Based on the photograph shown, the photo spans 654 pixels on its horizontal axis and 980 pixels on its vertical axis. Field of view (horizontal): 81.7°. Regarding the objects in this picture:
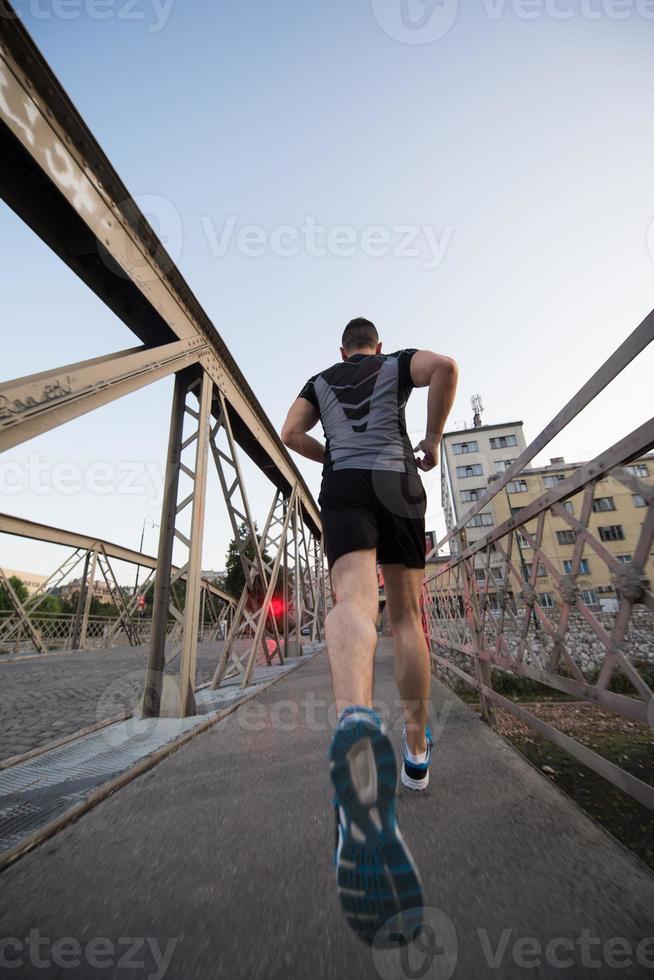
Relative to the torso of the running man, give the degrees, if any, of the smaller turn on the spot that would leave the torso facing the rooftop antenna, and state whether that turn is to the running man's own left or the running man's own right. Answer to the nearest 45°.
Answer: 0° — they already face it

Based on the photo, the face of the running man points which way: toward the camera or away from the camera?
away from the camera

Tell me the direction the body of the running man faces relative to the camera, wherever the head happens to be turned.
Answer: away from the camera

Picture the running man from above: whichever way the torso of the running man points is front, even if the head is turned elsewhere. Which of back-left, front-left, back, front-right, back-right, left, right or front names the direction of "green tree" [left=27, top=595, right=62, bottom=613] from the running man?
front-left
